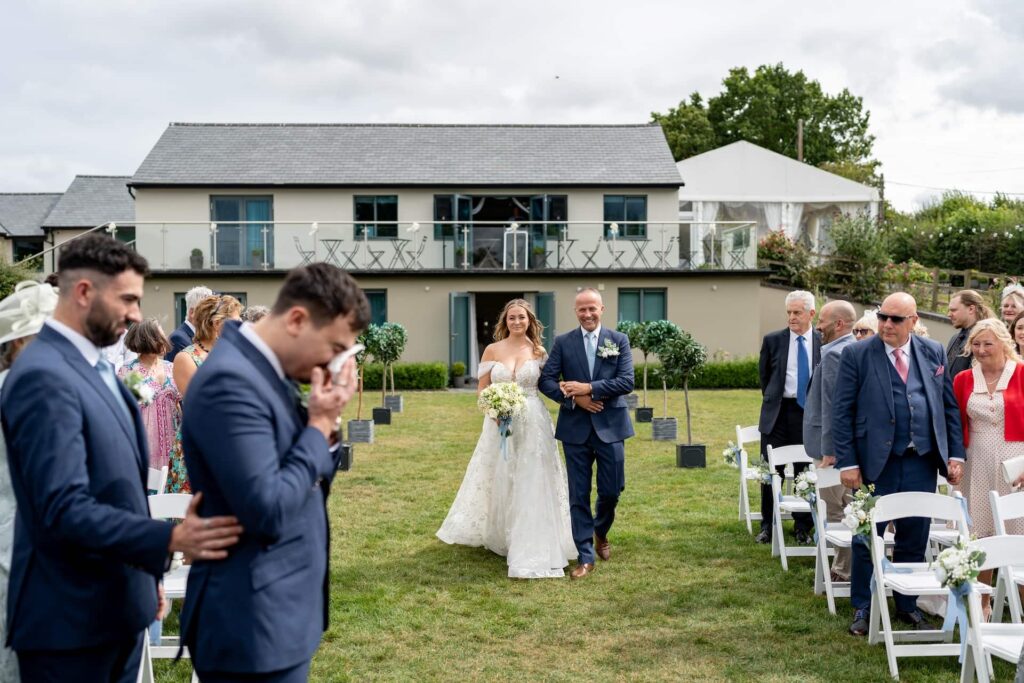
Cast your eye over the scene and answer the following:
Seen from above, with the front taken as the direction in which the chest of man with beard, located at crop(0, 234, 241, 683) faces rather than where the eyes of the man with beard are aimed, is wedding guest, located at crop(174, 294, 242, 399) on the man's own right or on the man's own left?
on the man's own left

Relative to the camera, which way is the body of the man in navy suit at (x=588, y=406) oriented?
toward the camera

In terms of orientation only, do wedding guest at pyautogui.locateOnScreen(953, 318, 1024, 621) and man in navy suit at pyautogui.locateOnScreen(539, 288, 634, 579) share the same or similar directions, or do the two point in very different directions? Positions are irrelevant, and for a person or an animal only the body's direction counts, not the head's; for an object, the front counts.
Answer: same or similar directions

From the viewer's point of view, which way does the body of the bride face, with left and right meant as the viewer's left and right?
facing the viewer

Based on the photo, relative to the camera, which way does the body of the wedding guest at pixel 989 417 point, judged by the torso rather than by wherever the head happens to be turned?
toward the camera

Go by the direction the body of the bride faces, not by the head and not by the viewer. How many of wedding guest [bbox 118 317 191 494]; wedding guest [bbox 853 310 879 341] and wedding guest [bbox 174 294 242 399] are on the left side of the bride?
1

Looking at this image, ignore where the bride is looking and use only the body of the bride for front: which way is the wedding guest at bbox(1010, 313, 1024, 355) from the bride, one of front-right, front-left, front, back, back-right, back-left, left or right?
left

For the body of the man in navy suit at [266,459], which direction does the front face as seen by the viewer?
to the viewer's right

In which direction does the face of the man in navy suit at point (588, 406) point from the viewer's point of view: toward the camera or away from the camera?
toward the camera

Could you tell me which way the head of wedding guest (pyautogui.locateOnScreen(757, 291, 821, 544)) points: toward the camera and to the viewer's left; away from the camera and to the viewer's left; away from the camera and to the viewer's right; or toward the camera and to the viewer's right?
toward the camera and to the viewer's left

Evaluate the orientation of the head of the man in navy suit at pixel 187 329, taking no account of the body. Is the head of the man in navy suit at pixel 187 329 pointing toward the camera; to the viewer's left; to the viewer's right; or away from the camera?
to the viewer's right

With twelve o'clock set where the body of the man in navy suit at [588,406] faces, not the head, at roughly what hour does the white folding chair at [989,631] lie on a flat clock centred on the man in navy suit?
The white folding chair is roughly at 11 o'clock from the man in navy suit.

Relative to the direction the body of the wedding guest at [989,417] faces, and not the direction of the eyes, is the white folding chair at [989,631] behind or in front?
in front

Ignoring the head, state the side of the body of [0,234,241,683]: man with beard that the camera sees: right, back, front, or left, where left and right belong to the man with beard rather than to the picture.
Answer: right

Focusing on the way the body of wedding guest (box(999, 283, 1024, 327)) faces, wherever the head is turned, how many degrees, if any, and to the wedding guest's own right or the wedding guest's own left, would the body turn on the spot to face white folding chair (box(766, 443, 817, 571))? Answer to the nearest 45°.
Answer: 0° — they already face it

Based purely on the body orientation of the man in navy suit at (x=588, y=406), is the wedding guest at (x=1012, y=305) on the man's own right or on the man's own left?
on the man's own left

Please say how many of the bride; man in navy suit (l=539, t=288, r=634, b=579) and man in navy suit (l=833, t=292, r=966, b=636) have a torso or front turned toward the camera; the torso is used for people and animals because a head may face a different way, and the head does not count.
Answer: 3

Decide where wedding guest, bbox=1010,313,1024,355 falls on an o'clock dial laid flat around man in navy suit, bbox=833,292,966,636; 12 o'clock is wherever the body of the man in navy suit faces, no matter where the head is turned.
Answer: The wedding guest is roughly at 7 o'clock from the man in navy suit.

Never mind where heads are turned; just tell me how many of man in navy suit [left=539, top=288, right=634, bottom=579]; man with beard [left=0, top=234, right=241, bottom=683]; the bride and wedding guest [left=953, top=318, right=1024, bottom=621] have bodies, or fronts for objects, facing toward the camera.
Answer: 3

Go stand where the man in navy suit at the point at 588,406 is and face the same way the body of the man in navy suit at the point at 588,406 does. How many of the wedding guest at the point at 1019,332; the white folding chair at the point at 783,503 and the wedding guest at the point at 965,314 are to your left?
3

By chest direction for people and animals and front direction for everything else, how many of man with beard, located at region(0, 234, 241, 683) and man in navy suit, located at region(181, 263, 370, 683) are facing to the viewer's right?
2
